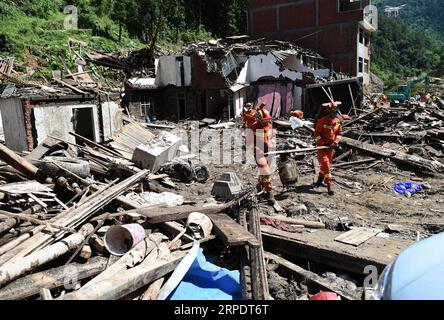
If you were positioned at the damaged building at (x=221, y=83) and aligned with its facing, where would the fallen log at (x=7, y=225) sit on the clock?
The fallen log is roughly at 12 o'clock from the damaged building.

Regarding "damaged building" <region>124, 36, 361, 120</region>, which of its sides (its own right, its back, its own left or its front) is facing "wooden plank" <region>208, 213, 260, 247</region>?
front

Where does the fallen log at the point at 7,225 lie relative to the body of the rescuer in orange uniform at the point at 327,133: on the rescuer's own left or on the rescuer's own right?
on the rescuer's own right

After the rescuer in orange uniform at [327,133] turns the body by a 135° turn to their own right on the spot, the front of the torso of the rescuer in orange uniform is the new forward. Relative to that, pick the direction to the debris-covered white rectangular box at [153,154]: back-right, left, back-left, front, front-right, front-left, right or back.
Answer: front

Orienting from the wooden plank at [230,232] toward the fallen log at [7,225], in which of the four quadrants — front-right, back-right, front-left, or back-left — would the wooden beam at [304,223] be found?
back-right

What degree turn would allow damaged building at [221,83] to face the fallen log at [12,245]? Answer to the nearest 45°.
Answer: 0° — it already faces it

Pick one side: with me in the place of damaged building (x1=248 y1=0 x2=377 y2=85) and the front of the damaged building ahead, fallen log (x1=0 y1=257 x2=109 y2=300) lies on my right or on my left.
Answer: on my right

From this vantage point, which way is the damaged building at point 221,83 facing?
toward the camera

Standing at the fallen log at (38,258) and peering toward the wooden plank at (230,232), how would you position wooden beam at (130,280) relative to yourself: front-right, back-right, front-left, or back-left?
front-right

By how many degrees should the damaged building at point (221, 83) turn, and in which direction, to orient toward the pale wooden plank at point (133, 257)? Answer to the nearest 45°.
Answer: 0° — it already faces it

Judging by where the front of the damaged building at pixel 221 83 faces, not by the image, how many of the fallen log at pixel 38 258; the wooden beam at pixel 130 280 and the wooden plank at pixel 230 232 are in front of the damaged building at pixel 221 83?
3

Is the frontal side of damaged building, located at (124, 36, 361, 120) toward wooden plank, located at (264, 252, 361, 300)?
yes
